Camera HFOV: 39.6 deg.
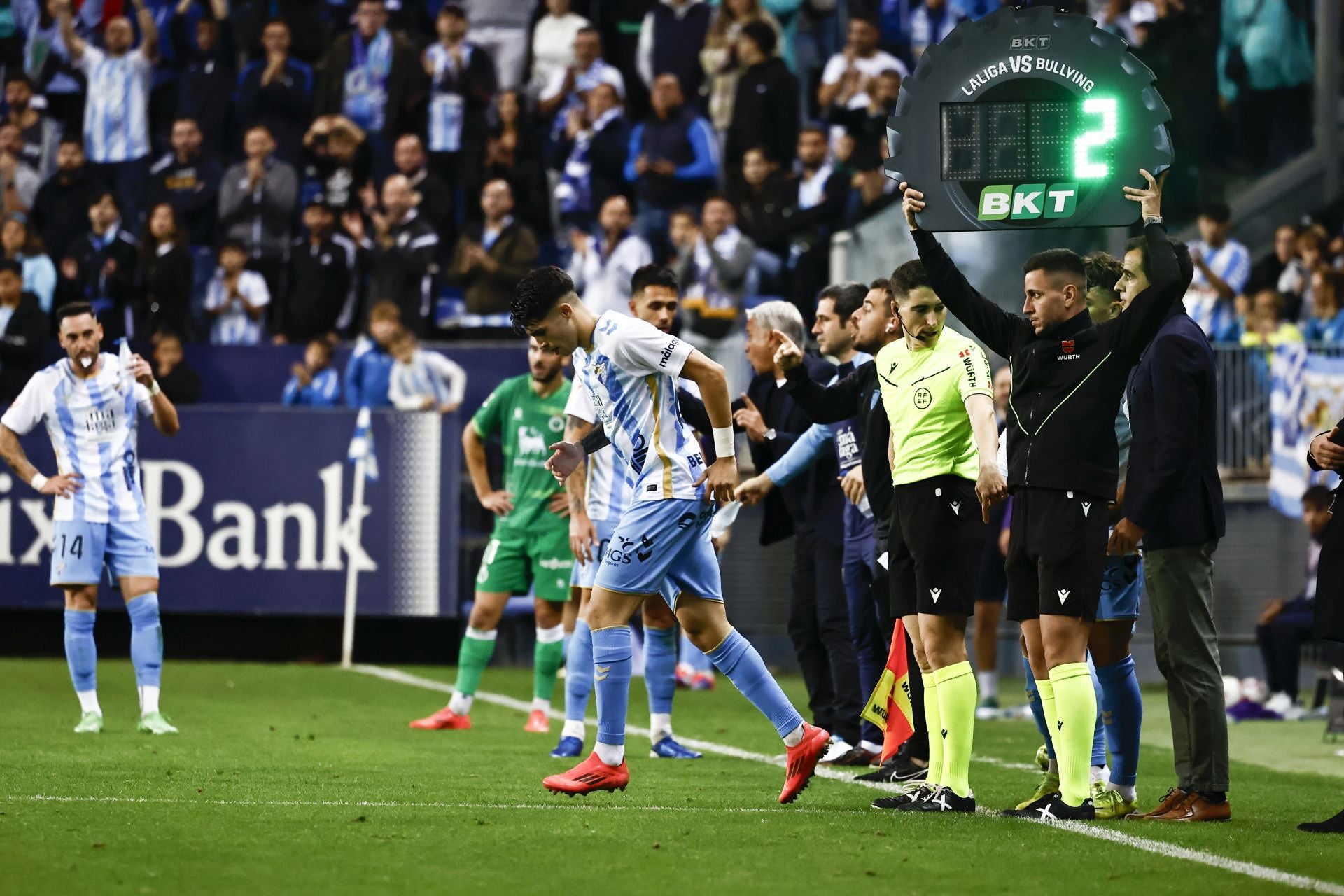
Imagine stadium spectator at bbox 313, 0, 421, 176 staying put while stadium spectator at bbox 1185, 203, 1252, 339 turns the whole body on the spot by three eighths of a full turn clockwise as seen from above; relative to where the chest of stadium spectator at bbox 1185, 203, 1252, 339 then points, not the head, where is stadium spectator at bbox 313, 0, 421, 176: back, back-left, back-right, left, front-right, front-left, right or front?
left

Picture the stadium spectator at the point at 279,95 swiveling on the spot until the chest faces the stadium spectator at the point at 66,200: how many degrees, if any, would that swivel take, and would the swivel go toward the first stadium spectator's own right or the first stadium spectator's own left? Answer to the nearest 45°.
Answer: approximately 90° to the first stadium spectator's own right

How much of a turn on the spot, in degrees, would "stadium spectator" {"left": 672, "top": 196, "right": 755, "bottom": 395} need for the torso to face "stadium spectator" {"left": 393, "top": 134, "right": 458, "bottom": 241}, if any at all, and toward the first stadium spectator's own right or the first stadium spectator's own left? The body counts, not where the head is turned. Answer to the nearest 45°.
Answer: approximately 90° to the first stadium spectator's own right

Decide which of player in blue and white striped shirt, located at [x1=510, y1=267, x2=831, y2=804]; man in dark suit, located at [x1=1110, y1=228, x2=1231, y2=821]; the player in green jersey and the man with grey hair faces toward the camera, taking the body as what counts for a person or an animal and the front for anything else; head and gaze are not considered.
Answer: the player in green jersey

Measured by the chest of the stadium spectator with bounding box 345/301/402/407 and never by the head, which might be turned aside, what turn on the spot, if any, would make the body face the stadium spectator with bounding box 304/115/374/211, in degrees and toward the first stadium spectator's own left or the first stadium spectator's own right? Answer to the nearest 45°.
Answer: approximately 135° to the first stadium spectator's own left

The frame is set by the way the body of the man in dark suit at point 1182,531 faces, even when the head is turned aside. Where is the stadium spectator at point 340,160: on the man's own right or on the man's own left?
on the man's own right

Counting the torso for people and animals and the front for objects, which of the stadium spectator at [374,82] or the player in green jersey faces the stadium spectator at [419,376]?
the stadium spectator at [374,82]
